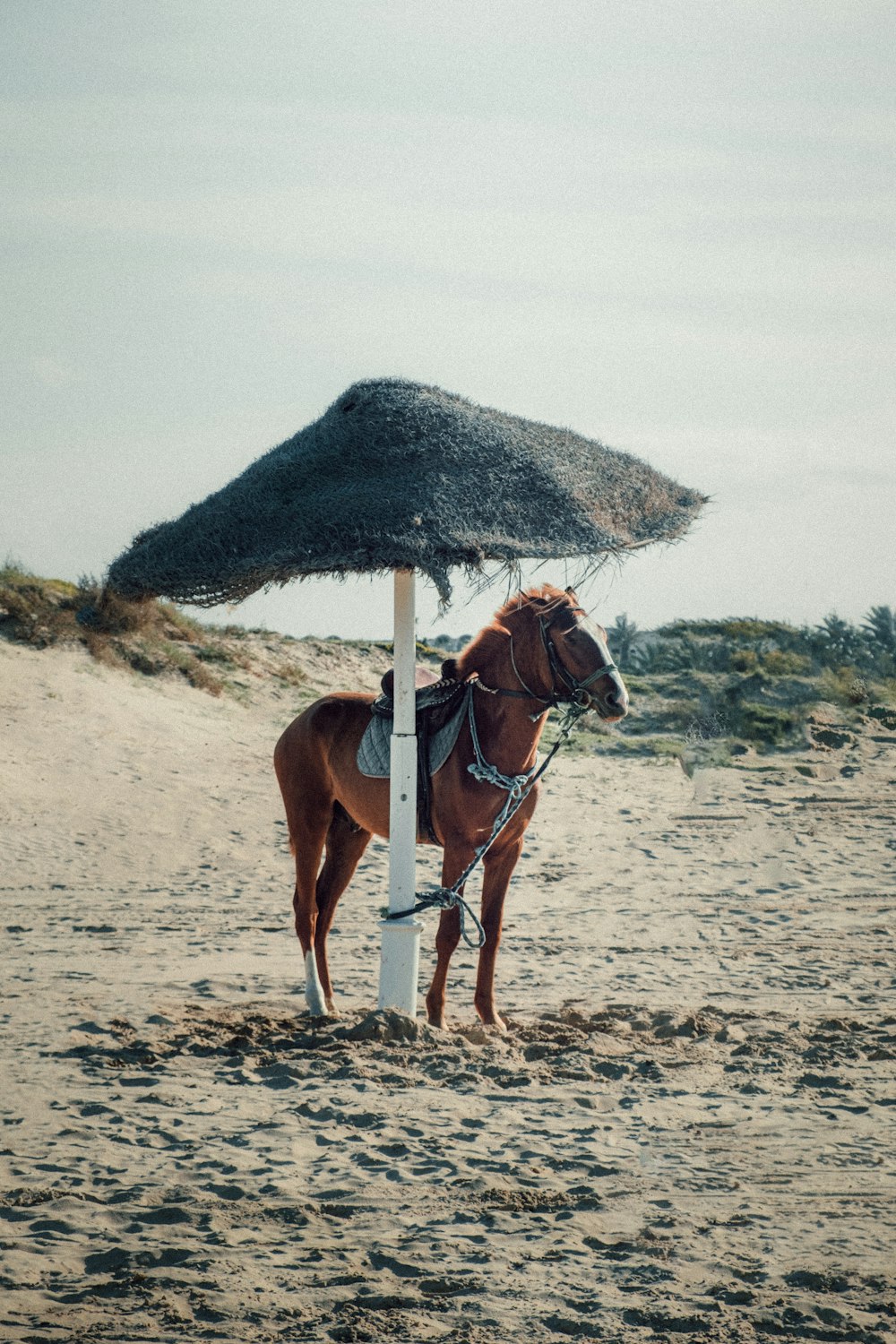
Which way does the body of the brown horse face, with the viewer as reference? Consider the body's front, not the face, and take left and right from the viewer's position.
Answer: facing the viewer and to the right of the viewer

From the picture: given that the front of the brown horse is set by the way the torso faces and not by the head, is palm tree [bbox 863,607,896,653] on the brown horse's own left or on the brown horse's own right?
on the brown horse's own left

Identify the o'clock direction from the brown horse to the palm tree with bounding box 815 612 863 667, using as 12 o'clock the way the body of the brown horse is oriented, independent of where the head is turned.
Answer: The palm tree is roughly at 8 o'clock from the brown horse.

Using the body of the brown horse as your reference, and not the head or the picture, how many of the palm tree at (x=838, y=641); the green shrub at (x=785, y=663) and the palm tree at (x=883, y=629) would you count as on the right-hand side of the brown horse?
0

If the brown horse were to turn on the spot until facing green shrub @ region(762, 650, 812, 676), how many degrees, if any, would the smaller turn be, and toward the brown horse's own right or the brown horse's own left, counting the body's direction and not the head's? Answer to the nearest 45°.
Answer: approximately 135° to the brown horse's own left

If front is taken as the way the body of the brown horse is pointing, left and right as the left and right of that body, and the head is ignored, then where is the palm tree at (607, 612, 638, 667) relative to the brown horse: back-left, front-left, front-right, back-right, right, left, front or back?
back-left
